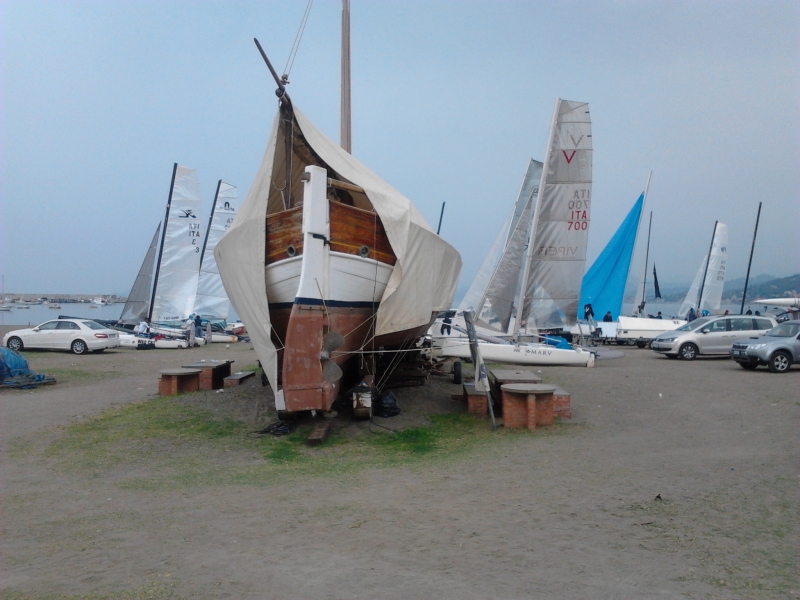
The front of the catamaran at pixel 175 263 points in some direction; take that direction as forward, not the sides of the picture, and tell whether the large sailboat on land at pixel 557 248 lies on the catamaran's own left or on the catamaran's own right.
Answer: on the catamaran's own left

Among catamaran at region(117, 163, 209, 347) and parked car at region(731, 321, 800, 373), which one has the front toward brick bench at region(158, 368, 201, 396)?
the parked car

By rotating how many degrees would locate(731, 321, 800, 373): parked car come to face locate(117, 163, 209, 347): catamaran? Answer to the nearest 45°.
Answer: approximately 45° to its right

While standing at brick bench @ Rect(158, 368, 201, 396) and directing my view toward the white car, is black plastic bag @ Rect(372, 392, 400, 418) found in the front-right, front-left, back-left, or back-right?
back-right

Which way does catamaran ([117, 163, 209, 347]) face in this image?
to the viewer's left

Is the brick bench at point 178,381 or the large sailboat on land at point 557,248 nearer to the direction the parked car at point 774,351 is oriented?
the brick bench

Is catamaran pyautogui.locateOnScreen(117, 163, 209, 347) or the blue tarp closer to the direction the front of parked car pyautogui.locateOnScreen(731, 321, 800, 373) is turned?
the blue tarp

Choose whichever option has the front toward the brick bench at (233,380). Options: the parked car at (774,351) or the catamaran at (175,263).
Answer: the parked car
